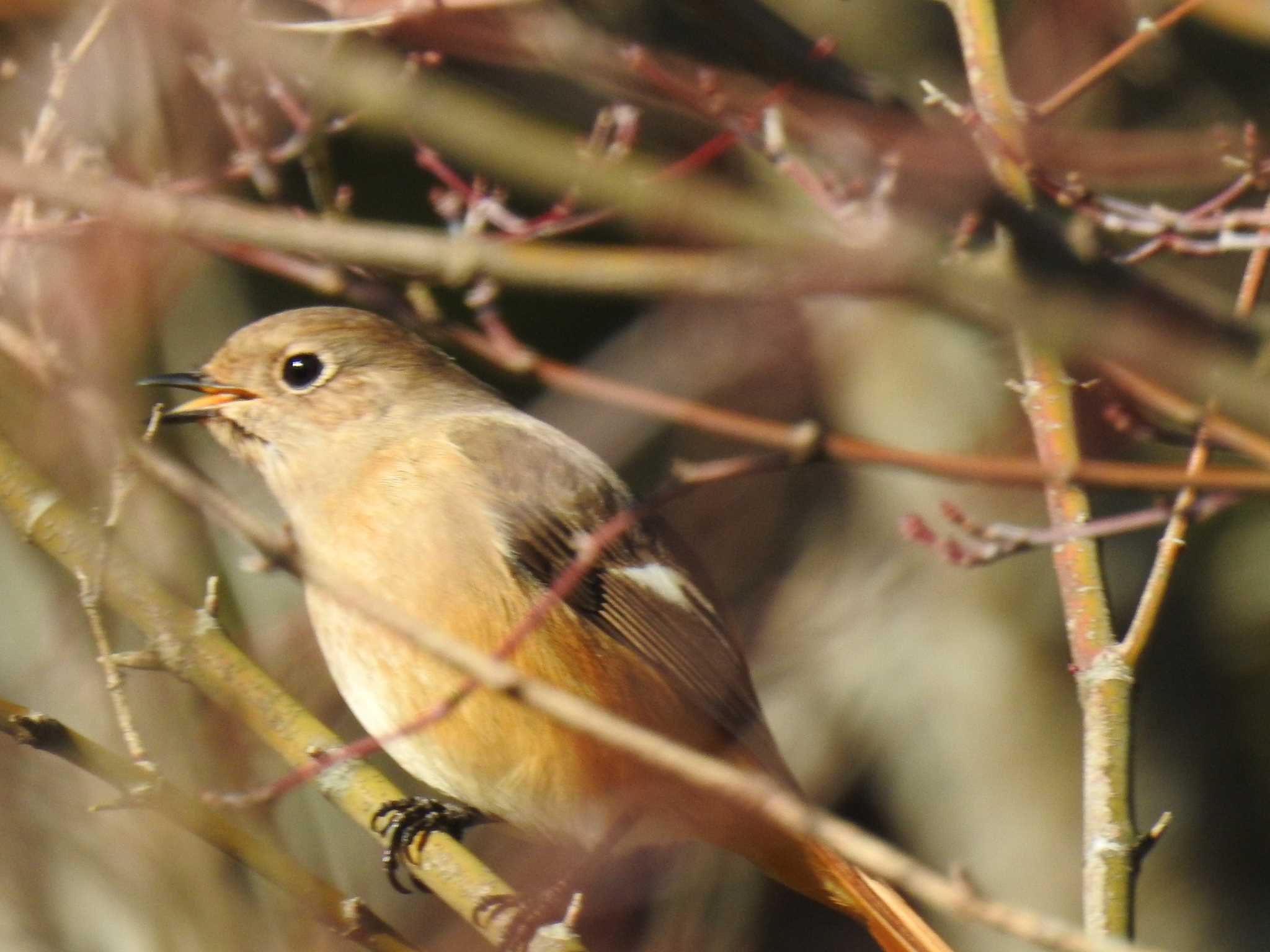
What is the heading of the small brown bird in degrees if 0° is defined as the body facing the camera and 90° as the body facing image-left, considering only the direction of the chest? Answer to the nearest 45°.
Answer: approximately 90°

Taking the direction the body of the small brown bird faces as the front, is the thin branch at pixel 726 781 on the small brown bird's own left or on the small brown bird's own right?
on the small brown bird's own left
